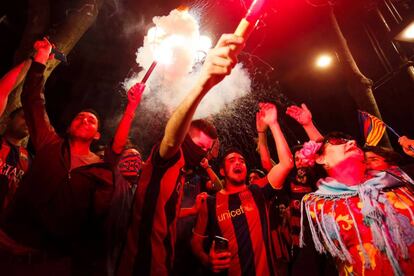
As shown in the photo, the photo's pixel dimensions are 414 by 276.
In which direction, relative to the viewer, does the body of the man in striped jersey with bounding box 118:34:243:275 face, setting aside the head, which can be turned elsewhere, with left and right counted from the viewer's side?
facing to the right of the viewer

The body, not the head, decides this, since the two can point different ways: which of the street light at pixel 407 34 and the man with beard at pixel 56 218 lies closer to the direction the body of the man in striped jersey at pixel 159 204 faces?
the street light

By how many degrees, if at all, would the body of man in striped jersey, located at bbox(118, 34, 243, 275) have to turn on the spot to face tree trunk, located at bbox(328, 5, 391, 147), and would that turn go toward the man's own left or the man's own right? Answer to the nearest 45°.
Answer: approximately 45° to the man's own left

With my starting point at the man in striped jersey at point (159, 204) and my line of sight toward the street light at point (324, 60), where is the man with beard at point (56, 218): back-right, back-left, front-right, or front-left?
back-left

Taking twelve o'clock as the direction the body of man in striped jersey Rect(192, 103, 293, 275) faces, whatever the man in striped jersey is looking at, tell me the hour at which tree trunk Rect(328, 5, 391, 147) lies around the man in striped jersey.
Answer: The tree trunk is roughly at 8 o'clock from the man in striped jersey.

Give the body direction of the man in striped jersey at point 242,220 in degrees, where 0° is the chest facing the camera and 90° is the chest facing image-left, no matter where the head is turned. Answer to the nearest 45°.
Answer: approximately 0°

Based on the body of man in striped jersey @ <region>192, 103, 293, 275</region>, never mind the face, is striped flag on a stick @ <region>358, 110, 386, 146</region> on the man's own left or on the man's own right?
on the man's own left
